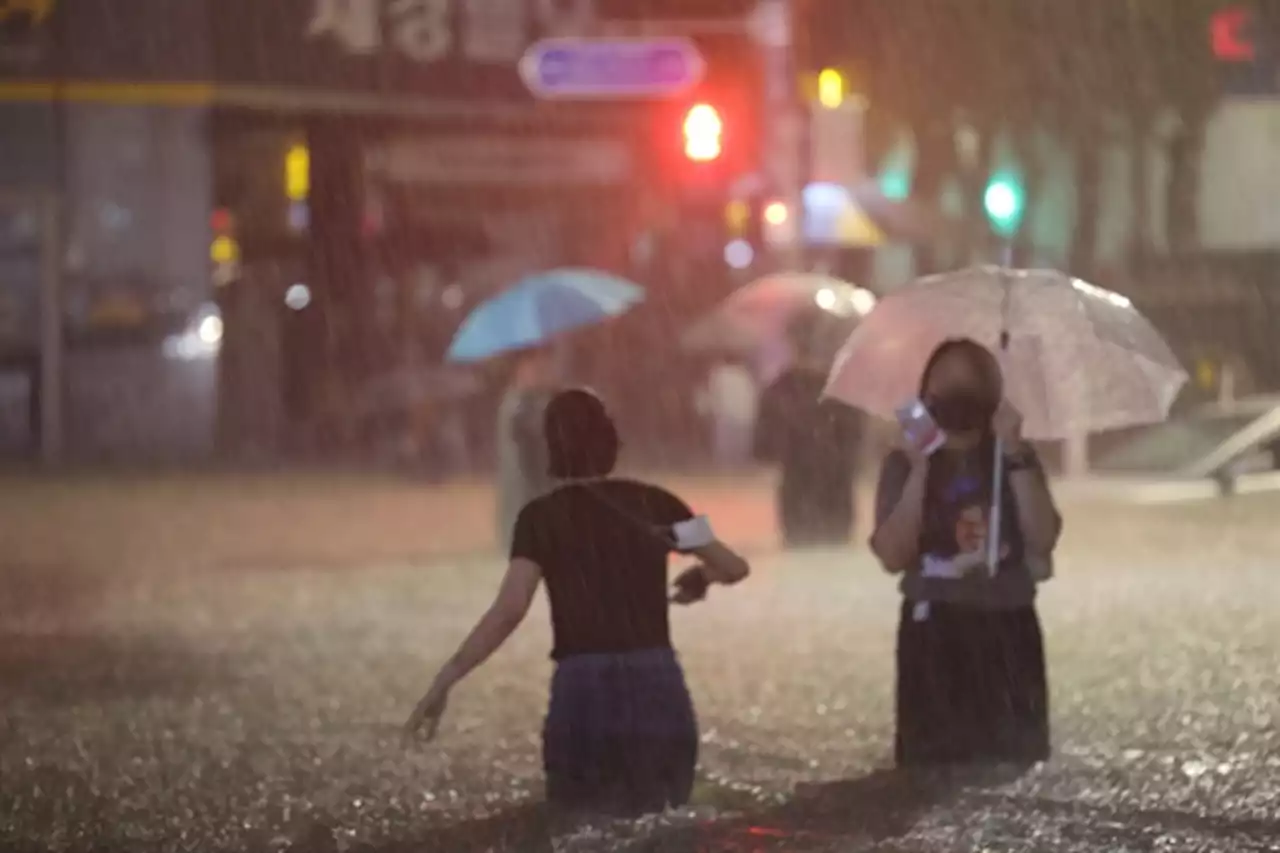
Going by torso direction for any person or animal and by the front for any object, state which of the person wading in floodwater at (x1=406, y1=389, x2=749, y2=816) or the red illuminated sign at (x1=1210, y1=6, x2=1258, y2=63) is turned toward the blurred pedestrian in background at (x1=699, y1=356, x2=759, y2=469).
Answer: the person wading in floodwater

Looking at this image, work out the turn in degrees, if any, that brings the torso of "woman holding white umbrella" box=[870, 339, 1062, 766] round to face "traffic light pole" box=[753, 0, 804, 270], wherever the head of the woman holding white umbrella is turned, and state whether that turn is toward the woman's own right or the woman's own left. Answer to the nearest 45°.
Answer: approximately 180°

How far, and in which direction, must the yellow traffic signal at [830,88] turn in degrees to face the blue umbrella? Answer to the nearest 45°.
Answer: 0° — it already faces it

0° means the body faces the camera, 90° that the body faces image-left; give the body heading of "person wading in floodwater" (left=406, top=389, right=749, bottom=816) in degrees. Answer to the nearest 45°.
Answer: approximately 180°

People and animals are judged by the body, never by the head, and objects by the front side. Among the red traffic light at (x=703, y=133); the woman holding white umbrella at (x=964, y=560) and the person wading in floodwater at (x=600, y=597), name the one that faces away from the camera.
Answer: the person wading in floodwater

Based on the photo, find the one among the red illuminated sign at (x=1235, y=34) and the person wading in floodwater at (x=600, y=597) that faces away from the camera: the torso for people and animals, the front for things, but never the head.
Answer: the person wading in floodwater

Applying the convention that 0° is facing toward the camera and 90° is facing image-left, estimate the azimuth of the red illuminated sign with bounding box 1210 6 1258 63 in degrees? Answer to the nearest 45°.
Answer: approximately 0°

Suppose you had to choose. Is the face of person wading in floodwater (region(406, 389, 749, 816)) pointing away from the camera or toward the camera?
away from the camera

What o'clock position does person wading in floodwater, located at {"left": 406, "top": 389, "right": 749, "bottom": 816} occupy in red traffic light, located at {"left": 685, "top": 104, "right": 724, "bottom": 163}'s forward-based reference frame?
The person wading in floodwater is roughly at 12 o'clock from the red traffic light.

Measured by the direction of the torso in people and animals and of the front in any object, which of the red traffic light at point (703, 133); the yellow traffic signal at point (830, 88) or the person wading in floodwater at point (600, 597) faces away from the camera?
the person wading in floodwater

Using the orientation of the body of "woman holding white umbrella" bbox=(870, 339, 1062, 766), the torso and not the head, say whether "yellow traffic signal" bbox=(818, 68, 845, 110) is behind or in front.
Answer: behind

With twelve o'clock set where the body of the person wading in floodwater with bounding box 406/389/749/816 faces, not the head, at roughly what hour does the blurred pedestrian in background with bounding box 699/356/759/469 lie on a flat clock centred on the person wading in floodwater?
The blurred pedestrian in background is roughly at 12 o'clock from the person wading in floodwater.
